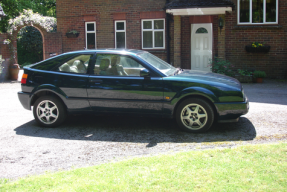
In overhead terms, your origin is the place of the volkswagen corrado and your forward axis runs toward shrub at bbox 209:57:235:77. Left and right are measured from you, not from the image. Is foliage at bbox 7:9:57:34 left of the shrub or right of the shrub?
left

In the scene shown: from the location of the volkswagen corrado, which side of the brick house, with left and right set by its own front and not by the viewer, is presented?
front

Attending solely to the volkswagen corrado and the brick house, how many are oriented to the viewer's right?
1

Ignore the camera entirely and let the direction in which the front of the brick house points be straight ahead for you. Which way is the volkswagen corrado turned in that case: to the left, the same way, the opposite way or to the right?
to the left

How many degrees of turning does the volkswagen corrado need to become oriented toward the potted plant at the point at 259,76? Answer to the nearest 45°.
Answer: approximately 45° to its left

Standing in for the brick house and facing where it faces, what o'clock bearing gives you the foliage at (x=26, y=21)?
The foliage is roughly at 3 o'clock from the brick house.

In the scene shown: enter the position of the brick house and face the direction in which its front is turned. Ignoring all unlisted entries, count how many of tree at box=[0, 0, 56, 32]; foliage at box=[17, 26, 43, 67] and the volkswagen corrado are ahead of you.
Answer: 1

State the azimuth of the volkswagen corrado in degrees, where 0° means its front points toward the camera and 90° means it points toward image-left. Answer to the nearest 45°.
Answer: approximately 270°

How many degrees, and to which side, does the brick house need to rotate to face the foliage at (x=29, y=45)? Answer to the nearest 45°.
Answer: approximately 135° to its right

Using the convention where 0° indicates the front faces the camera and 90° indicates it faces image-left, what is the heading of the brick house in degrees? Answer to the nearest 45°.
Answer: approximately 0°
